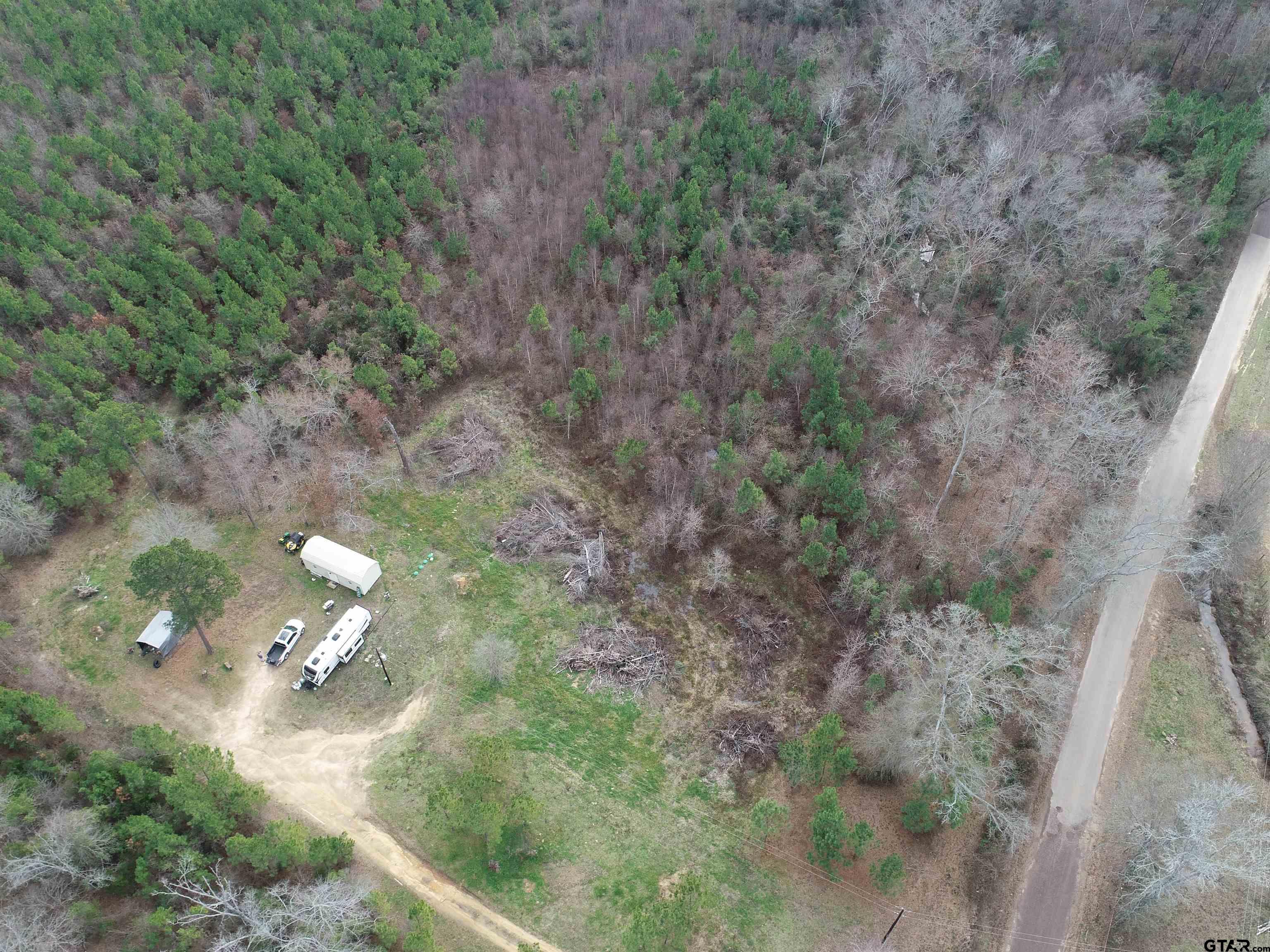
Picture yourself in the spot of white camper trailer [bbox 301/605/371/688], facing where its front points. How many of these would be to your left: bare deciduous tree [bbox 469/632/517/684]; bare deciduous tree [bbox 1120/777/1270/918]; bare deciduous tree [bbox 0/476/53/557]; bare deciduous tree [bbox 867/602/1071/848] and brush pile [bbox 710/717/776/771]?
4

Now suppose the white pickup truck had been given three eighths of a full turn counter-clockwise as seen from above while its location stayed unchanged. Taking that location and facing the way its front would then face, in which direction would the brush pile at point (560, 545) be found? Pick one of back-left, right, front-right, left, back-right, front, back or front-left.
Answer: back

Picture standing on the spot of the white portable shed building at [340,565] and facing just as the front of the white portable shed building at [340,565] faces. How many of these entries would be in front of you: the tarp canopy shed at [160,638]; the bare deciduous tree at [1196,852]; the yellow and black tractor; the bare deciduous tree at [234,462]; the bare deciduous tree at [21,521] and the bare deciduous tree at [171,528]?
1

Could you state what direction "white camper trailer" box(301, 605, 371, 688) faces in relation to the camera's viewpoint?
facing the viewer and to the left of the viewer

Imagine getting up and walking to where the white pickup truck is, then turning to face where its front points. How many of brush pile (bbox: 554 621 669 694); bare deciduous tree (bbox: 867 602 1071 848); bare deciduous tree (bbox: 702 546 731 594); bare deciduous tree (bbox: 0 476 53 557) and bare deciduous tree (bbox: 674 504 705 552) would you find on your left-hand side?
1

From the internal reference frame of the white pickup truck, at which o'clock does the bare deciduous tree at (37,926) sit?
The bare deciduous tree is roughly at 6 o'clock from the white pickup truck.

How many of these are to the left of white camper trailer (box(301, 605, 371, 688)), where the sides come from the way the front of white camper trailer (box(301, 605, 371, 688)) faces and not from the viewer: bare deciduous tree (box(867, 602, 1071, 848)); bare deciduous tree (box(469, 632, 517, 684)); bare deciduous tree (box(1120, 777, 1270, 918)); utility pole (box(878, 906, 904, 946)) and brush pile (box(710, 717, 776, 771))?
5

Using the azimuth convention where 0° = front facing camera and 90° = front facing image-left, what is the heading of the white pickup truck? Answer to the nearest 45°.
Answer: approximately 225°

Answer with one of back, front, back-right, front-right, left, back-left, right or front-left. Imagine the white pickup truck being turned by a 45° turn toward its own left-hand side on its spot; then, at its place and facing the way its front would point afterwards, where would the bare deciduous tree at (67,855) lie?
back-left

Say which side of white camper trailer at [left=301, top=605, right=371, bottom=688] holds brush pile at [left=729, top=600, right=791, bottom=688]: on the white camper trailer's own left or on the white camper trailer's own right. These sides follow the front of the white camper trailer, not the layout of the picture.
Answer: on the white camper trailer's own left

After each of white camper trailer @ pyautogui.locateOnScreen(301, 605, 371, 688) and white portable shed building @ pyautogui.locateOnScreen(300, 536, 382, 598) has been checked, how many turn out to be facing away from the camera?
0

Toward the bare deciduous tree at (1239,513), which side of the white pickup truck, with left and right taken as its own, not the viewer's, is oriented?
right

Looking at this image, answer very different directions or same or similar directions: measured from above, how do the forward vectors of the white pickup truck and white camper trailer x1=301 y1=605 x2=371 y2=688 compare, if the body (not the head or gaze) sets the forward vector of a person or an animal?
very different directions

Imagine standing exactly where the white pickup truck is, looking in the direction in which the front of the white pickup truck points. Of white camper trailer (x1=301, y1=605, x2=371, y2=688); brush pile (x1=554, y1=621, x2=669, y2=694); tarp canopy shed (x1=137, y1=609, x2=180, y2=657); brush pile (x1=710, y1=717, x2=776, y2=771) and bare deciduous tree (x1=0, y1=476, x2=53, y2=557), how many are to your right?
3

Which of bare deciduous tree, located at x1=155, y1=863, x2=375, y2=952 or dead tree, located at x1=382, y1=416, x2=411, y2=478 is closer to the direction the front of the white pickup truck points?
the dead tree

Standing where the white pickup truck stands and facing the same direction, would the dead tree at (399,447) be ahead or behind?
ahead

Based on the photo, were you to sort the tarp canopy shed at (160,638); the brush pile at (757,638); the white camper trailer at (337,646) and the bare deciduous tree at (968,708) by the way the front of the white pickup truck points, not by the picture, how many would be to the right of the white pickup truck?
3
